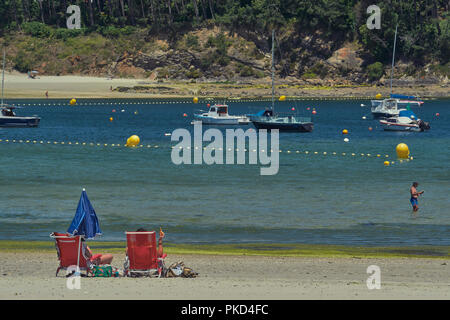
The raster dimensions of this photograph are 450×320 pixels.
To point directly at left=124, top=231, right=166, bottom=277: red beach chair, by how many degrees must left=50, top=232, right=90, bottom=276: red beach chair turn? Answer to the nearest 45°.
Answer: approximately 90° to its right

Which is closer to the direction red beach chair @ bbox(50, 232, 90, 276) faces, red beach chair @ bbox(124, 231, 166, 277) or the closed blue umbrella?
the closed blue umbrella

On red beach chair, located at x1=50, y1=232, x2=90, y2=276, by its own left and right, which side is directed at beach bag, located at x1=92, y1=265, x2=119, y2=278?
right

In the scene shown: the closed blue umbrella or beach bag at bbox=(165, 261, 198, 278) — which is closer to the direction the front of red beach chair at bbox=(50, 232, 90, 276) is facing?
the closed blue umbrella

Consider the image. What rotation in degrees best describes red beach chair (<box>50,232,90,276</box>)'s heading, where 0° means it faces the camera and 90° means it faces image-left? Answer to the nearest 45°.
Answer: approximately 225°

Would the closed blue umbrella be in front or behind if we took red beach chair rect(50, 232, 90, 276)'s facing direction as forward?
in front

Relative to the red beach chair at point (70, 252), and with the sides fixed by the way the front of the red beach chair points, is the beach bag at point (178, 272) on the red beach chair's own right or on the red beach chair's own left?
on the red beach chair's own right
